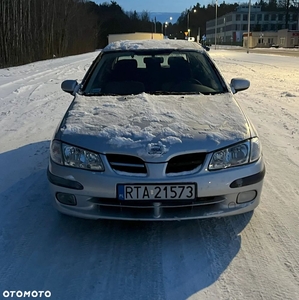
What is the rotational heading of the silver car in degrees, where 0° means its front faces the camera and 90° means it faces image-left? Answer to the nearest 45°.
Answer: approximately 0°
